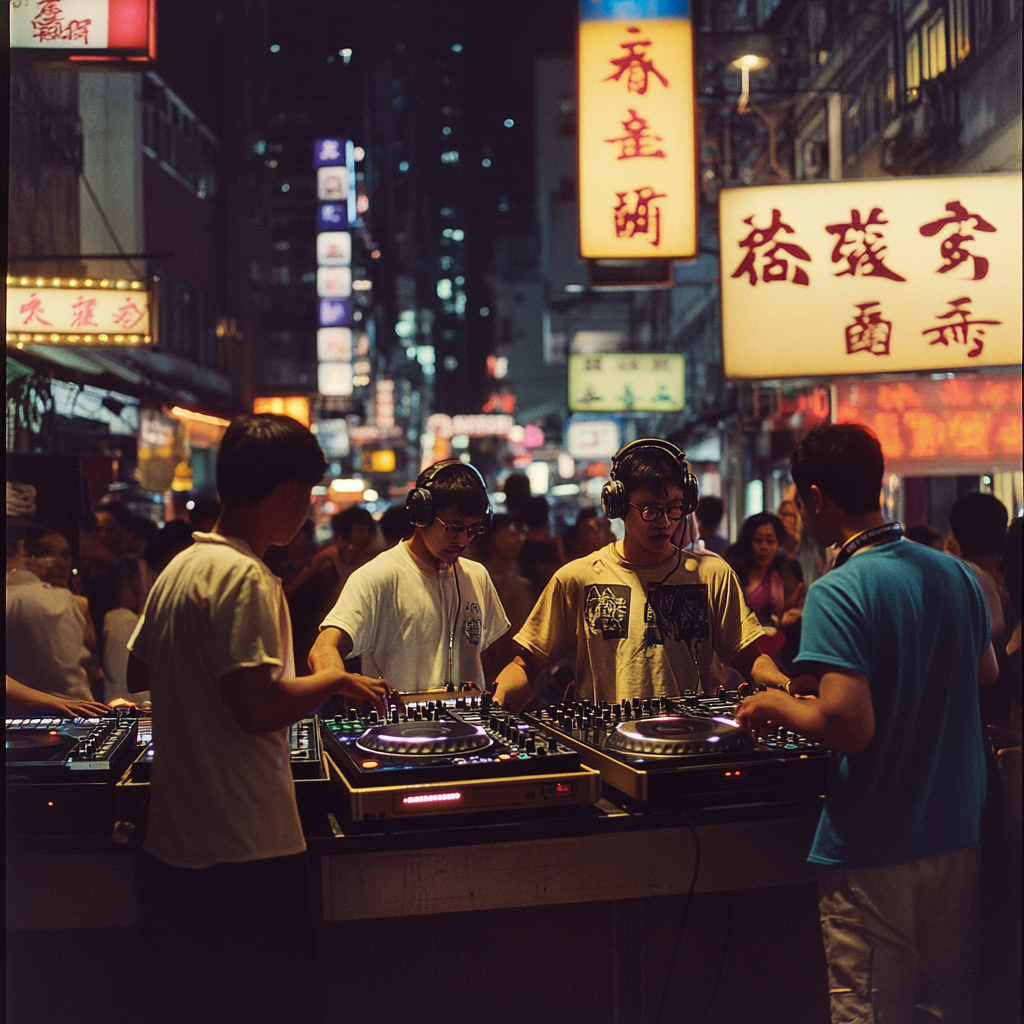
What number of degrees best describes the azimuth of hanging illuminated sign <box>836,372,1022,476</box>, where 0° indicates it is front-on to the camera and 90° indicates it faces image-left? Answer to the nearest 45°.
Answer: approximately 0°

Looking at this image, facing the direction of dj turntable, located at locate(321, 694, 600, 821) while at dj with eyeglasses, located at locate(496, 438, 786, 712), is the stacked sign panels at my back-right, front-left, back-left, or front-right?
back-right

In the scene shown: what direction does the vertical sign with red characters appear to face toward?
toward the camera

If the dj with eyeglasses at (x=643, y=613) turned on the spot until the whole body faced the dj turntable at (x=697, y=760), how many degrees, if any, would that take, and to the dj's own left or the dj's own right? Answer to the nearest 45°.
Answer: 0° — they already face it

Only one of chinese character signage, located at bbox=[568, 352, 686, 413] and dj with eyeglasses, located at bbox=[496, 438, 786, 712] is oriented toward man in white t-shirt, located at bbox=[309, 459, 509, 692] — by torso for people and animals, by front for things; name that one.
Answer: the chinese character signage

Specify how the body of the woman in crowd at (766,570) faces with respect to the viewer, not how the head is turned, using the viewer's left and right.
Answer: facing the viewer

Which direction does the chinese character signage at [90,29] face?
toward the camera

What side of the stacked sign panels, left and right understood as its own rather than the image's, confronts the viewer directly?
front

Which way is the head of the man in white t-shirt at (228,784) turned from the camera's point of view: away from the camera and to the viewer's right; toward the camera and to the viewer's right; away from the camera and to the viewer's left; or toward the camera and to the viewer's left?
away from the camera and to the viewer's right

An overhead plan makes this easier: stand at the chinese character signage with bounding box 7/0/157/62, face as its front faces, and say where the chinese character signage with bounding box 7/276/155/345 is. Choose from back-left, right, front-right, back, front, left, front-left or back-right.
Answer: back

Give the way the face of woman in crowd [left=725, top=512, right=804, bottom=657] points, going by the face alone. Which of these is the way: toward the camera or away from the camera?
toward the camera

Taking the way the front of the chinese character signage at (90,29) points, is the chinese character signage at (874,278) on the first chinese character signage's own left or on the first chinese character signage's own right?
on the first chinese character signage's own left
